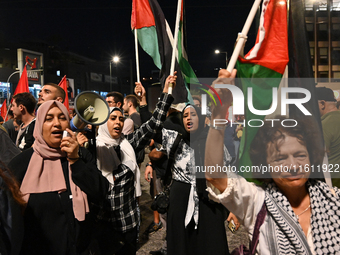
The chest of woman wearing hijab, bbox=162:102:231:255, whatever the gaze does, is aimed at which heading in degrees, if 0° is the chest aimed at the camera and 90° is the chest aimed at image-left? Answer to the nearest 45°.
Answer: approximately 0°

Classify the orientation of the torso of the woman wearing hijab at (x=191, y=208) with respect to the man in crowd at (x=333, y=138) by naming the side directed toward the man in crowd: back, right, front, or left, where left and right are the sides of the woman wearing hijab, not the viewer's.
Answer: left

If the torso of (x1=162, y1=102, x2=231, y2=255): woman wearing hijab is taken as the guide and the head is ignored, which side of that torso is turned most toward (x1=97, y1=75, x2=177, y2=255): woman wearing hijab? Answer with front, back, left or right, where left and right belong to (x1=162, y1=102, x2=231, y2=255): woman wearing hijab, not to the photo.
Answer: right

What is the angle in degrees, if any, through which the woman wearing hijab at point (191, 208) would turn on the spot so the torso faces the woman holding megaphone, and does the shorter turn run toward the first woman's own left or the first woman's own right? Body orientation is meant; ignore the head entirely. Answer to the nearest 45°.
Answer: approximately 45° to the first woman's own right

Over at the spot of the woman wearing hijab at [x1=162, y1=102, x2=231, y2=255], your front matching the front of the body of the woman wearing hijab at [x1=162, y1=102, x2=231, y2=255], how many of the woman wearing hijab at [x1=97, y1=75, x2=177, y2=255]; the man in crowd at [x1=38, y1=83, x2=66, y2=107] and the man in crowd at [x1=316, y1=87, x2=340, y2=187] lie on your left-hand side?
1

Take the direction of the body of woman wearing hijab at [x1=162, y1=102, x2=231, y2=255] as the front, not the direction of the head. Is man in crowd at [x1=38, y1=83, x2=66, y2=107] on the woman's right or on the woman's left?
on the woman's right
